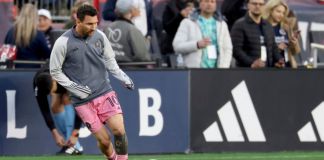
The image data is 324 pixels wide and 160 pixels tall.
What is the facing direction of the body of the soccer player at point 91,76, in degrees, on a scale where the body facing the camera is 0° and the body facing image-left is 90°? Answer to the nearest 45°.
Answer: approximately 315°

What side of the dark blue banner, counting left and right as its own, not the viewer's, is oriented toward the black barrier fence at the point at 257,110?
left

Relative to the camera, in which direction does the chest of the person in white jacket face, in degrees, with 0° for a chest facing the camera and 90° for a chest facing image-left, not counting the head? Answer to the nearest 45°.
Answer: approximately 0°
